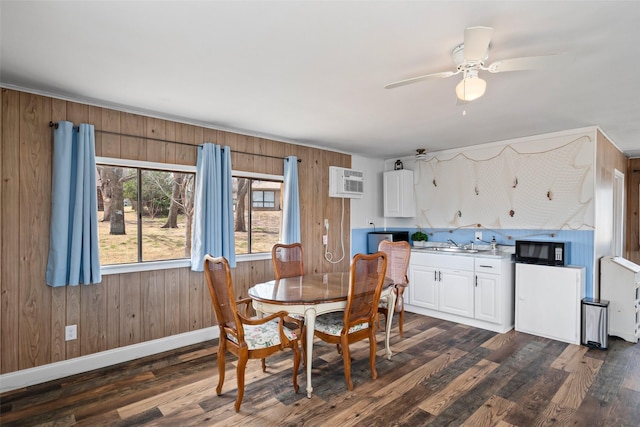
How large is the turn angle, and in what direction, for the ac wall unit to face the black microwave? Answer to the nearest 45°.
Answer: approximately 45° to its left

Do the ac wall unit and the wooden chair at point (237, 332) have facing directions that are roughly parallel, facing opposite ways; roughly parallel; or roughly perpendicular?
roughly perpendicular

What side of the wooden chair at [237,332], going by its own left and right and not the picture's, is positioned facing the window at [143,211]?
left

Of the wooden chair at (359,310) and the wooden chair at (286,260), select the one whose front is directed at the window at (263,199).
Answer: the wooden chair at (359,310)

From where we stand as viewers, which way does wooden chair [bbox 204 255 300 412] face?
facing away from the viewer and to the right of the viewer

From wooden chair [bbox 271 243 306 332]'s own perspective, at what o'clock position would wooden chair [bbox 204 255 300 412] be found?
wooden chair [bbox 204 255 300 412] is roughly at 2 o'clock from wooden chair [bbox 271 243 306 332].

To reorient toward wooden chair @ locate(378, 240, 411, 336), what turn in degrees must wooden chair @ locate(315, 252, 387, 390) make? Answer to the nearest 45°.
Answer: approximately 90° to its right

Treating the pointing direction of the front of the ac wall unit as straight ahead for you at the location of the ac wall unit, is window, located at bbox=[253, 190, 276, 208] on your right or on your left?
on your right

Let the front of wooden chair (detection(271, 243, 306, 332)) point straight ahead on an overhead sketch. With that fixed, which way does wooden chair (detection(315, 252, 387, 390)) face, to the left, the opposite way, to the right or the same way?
the opposite way
